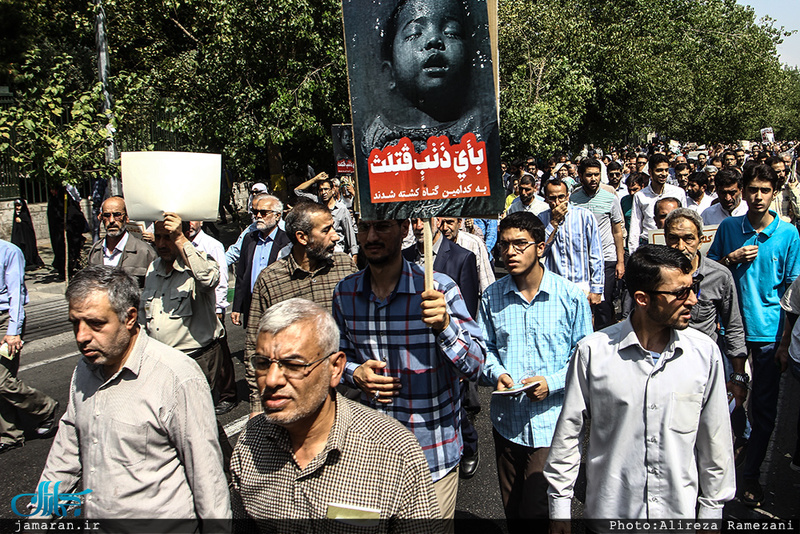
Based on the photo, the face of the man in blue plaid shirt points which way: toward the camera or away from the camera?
toward the camera

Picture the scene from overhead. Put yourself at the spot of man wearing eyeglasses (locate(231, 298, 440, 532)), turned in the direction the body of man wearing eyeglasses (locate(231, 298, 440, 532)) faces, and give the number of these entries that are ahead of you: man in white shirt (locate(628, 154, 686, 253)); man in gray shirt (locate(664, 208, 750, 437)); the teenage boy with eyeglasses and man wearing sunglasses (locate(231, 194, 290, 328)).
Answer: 0

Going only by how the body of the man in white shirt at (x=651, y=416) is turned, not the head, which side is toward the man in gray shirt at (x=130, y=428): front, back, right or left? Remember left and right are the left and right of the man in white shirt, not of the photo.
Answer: right

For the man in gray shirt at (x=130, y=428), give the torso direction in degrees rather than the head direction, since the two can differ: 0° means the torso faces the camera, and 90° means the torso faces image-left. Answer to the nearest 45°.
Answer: approximately 45°

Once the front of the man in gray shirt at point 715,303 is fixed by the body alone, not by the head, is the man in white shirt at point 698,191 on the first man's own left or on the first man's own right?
on the first man's own right

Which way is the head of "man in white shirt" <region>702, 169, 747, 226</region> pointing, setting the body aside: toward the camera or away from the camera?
toward the camera

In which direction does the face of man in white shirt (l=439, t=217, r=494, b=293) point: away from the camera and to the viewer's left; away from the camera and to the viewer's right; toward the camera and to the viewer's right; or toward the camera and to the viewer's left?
toward the camera and to the viewer's left

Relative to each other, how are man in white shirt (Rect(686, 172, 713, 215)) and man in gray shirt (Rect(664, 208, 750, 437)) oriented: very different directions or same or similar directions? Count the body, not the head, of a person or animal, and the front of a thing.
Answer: same or similar directions

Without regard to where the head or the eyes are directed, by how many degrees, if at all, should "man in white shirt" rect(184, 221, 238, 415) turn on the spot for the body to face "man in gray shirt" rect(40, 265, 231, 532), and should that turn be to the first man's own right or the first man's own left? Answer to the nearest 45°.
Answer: approximately 45° to the first man's own left

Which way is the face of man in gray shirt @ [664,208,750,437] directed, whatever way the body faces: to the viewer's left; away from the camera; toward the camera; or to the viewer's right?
toward the camera

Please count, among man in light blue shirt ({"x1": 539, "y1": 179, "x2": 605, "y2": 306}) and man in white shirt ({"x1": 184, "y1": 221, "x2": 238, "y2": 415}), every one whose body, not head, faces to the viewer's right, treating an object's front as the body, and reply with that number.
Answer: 0

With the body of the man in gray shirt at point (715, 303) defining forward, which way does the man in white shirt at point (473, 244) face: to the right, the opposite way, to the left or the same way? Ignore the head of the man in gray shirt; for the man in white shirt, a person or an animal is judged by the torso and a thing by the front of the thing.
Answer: the same way

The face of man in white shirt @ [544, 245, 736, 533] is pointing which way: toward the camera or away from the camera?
toward the camera

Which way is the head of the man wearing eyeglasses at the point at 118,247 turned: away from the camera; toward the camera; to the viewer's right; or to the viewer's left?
toward the camera

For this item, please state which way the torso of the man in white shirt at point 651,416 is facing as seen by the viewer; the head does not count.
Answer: toward the camera

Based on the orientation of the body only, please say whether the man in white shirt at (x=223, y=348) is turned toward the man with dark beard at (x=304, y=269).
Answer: no

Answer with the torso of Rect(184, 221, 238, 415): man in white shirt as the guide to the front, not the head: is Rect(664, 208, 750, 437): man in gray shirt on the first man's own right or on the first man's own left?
on the first man's own left

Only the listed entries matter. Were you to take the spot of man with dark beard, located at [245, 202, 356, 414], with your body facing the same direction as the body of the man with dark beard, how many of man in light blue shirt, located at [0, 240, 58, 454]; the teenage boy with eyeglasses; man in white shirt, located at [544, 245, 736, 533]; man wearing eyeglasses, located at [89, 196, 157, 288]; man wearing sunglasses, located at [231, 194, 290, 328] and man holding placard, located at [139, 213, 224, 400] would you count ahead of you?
2

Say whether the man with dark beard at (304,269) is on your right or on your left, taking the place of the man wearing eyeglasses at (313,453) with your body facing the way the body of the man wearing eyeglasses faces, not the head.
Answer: on your right
